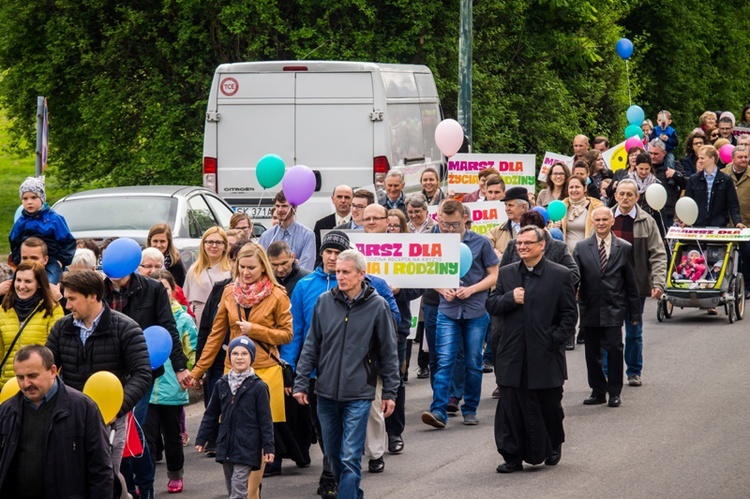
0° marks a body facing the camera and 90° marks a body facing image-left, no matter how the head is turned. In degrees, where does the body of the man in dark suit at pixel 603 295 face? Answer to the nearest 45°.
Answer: approximately 0°

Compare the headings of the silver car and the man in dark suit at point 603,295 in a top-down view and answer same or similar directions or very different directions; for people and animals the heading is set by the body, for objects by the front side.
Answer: very different directions

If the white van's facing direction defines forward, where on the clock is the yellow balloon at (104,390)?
The yellow balloon is roughly at 6 o'clock from the white van.

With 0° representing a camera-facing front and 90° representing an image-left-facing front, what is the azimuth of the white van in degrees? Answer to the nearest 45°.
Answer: approximately 180°

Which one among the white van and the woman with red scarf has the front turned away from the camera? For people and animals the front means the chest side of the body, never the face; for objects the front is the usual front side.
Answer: the white van

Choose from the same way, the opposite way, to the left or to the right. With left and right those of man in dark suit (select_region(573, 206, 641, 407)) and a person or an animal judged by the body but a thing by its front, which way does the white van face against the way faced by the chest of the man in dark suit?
the opposite way

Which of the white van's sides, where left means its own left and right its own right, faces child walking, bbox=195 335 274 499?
back
